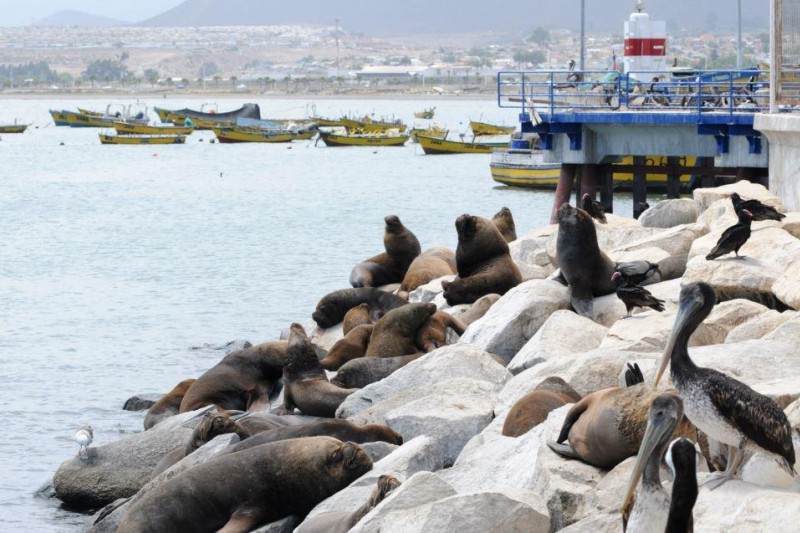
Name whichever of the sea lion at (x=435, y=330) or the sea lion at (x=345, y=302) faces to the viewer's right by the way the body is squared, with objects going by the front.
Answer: the sea lion at (x=435, y=330)

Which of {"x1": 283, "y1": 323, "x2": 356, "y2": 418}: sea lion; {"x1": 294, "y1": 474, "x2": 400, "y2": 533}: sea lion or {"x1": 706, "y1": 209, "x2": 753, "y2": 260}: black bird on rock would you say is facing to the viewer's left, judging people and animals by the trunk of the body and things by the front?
{"x1": 283, "y1": 323, "x2": 356, "y2": 418}: sea lion

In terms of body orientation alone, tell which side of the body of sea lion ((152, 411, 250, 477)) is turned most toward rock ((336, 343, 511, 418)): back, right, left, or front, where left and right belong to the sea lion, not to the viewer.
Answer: front

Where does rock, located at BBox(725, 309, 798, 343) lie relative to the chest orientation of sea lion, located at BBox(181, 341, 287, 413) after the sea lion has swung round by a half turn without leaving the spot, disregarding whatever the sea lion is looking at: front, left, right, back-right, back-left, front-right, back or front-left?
back-left

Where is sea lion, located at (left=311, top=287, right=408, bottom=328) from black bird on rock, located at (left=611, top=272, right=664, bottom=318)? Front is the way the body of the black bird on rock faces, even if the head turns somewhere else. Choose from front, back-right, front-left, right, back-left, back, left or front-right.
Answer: front-right

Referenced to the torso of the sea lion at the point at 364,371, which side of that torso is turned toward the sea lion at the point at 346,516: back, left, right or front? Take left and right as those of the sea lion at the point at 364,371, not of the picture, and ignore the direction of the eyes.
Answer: left

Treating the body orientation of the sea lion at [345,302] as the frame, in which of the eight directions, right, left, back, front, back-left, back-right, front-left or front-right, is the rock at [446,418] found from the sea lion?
left

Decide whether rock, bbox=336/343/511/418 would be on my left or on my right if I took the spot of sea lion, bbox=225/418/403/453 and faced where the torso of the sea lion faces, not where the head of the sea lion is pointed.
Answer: on my left

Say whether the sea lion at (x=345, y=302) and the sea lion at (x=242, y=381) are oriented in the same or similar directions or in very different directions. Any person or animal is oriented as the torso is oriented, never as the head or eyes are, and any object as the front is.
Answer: very different directions

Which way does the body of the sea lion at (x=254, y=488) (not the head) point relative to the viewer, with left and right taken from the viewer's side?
facing to the right of the viewer

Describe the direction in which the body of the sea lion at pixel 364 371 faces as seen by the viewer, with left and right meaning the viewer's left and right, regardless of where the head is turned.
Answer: facing to the left of the viewer

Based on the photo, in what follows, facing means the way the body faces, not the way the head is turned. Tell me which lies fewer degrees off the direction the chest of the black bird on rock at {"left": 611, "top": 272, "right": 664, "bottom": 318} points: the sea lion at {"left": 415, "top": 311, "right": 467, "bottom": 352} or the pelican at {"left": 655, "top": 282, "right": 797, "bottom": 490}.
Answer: the sea lion
